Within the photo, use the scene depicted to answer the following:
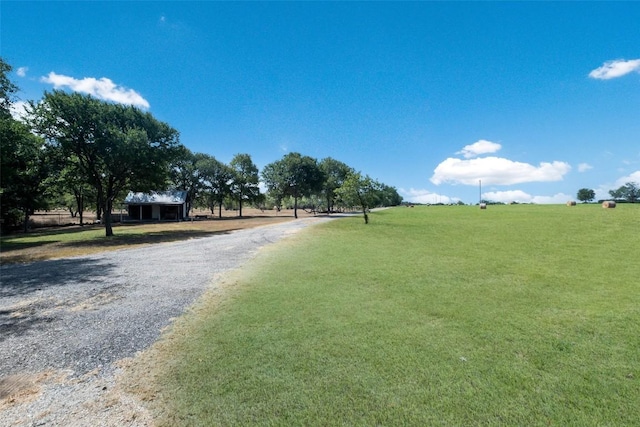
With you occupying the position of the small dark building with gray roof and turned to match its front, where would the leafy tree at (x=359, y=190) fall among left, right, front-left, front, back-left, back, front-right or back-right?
front-left

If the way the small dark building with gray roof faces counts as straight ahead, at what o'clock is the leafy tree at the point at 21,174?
The leafy tree is roughly at 1 o'clock from the small dark building with gray roof.

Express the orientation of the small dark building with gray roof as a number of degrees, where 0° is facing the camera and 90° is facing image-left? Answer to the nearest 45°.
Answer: approximately 0°
